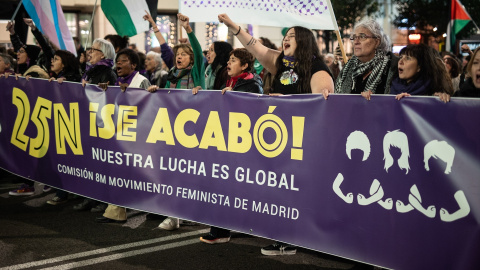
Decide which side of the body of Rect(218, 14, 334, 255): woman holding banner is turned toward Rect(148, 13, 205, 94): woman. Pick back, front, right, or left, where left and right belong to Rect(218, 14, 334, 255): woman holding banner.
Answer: right

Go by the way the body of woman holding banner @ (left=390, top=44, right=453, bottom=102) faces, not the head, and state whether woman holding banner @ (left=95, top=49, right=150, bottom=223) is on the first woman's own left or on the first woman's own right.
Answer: on the first woman's own right

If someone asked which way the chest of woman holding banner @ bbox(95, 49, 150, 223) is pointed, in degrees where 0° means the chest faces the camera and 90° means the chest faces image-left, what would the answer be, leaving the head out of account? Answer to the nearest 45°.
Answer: approximately 45°

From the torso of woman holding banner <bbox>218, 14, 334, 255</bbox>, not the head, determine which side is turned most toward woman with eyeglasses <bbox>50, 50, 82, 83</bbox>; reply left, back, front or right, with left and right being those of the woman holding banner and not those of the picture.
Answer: right

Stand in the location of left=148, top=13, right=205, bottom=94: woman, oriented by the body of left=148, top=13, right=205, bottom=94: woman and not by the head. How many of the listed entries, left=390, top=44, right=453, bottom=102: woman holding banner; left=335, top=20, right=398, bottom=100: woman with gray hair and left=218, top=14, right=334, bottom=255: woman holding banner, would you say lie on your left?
3
